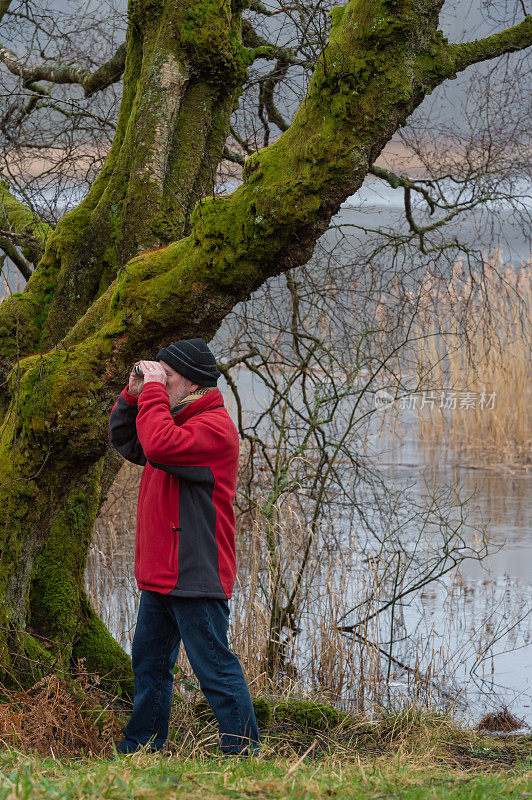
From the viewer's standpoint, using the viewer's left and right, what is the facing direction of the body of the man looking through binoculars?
facing to the left of the viewer

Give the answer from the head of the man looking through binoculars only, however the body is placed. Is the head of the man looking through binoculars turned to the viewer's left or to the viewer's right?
to the viewer's left
